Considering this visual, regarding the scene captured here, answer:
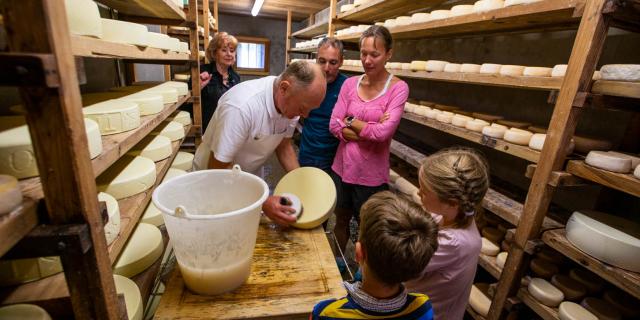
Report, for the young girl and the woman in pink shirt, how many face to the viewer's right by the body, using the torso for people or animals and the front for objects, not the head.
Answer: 0

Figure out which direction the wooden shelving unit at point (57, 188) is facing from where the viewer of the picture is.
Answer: facing to the right of the viewer

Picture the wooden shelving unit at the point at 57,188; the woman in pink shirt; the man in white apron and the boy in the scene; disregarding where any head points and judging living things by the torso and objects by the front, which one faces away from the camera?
the boy

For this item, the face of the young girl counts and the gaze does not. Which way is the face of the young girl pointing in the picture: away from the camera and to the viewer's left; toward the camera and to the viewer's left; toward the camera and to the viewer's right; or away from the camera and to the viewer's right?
away from the camera and to the viewer's left

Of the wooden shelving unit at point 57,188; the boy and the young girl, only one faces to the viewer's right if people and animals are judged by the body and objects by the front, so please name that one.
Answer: the wooden shelving unit

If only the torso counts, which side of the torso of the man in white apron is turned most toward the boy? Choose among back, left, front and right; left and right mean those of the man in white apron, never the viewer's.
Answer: front

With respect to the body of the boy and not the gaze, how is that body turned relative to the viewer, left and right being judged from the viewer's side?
facing away from the viewer

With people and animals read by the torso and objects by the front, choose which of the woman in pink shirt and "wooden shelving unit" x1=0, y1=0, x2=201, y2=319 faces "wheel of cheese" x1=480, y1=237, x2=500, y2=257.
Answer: the wooden shelving unit

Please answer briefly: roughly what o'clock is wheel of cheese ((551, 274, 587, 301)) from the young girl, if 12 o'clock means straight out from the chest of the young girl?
The wheel of cheese is roughly at 3 o'clock from the young girl.

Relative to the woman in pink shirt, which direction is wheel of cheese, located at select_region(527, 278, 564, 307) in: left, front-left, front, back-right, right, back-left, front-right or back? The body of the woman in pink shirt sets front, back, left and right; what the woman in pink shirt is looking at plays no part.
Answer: left

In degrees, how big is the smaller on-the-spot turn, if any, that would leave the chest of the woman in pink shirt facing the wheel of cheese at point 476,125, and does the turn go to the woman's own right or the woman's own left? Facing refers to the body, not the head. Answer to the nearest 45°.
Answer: approximately 135° to the woman's own left

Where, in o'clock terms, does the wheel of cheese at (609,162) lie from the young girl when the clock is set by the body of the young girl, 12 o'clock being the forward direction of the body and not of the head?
The wheel of cheese is roughly at 3 o'clock from the young girl.

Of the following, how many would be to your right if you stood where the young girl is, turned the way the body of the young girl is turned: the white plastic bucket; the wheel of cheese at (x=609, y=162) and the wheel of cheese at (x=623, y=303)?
2

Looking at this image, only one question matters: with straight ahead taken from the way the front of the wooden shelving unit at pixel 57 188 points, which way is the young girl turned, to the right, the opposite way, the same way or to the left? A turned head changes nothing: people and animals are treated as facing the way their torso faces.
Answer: to the left
